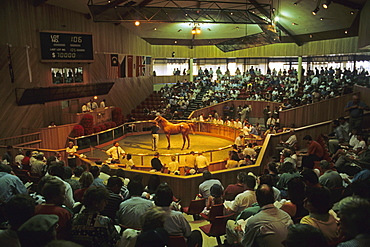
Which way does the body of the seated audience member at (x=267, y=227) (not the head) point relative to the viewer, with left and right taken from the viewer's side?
facing away from the viewer

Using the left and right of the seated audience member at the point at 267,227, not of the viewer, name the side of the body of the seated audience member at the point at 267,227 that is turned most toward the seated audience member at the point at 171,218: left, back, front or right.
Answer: left

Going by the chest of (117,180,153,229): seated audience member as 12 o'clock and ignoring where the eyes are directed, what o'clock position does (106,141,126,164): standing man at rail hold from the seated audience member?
The standing man at rail is roughly at 12 o'clock from the seated audience member.

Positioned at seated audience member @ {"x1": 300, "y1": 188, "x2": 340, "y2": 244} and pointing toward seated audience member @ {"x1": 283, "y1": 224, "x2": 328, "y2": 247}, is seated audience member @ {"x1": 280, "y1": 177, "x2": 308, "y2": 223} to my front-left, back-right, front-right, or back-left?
back-right

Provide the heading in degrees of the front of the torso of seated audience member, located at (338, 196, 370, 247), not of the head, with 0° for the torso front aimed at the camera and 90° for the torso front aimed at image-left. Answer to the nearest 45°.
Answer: approximately 135°

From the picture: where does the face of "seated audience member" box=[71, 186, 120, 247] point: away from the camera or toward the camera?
away from the camera

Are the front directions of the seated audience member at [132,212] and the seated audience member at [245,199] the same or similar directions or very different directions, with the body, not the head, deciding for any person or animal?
same or similar directions

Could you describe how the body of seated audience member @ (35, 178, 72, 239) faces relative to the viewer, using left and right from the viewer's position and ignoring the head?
facing away from the viewer and to the right of the viewer

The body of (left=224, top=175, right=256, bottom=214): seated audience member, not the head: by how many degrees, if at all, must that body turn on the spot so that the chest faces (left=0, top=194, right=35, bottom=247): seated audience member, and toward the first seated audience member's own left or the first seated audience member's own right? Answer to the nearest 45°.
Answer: approximately 90° to the first seated audience member's own left

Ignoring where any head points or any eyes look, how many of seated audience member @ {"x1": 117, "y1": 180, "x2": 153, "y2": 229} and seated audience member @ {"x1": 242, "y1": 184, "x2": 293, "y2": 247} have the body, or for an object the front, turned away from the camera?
2

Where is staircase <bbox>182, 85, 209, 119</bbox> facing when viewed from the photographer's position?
facing the viewer and to the left of the viewer

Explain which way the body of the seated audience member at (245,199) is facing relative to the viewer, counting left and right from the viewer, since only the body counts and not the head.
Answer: facing away from the viewer and to the left of the viewer
